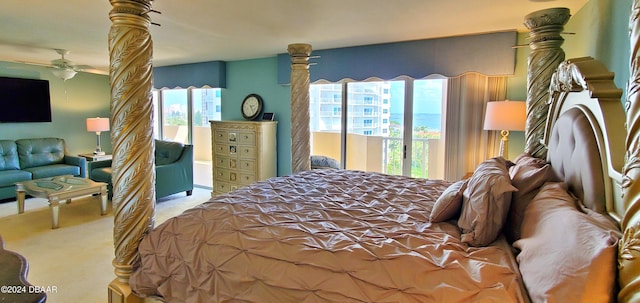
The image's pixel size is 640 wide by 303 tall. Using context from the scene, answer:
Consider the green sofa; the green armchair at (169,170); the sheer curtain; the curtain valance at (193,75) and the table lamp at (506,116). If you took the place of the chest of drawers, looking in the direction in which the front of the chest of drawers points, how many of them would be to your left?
2

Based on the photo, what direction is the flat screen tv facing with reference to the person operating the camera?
facing the viewer and to the right of the viewer

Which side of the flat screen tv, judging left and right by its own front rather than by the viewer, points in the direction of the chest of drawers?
front

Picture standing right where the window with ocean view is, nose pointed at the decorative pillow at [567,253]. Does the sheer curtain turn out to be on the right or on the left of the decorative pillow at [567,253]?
left

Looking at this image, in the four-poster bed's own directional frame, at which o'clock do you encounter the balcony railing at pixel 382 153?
The balcony railing is roughly at 3 o'clock from the four-poster bed.

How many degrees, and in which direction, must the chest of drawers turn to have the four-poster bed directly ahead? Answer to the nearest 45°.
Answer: approximately 45° to its left

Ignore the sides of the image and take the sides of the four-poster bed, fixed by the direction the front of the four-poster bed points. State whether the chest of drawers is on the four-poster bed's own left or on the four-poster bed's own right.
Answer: on the four-poster bed's own right

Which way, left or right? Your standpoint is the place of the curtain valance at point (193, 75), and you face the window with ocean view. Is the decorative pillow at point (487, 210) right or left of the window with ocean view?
right

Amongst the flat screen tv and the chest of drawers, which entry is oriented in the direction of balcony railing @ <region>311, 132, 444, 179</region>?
the flat screen tv

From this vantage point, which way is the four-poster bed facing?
to the viewer's left

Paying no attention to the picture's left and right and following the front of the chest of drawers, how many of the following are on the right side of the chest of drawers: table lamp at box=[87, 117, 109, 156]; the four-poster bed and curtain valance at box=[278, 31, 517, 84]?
1

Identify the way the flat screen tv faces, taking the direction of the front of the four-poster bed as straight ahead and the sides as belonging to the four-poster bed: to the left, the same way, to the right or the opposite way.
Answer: the opposite way

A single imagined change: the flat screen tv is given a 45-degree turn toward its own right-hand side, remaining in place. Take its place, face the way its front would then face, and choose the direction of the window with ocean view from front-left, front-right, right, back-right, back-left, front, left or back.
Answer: front-left

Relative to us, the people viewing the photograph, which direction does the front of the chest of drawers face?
facing the viewer and to the left of the viewer

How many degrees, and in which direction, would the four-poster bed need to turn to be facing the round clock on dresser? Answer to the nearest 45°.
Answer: approximately 45° to its right

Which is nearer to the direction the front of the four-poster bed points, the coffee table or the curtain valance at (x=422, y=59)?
the coffee table

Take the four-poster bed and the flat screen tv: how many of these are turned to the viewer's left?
1
